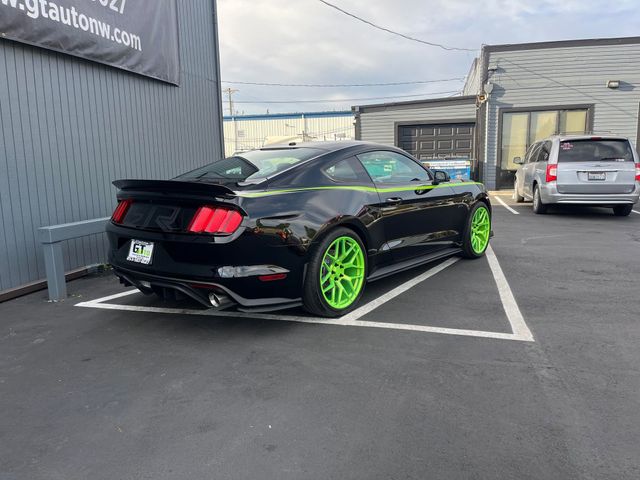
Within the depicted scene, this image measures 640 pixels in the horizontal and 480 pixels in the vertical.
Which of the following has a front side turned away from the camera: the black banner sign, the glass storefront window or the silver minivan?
the silver minivan

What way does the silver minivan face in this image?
away from the camera

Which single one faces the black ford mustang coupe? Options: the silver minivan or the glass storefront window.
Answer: the glass storefront window

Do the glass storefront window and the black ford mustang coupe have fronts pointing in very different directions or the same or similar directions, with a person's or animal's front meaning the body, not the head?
very different directions

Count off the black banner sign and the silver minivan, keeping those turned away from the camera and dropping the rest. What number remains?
1

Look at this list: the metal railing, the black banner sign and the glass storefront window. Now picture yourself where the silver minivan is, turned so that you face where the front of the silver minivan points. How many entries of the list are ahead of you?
1

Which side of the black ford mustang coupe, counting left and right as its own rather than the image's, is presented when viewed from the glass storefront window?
front

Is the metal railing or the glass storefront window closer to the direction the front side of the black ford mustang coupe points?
the glass storefront window

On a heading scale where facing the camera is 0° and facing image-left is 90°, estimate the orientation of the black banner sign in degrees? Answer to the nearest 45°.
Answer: approximately 315°

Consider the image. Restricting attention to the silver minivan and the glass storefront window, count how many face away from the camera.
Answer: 1

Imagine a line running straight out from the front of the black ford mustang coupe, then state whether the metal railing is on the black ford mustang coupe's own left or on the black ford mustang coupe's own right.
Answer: on the black ford mustang coupe's own left

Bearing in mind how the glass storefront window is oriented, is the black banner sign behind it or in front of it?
in front

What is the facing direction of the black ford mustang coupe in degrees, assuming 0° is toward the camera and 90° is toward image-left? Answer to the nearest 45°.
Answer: approximately 225°

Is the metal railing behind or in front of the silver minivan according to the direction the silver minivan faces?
behind

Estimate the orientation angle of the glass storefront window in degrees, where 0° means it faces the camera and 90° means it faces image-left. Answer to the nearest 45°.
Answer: approximately 0°

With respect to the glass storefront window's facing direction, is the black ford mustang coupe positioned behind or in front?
in front

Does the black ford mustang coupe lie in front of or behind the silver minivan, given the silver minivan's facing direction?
behind
